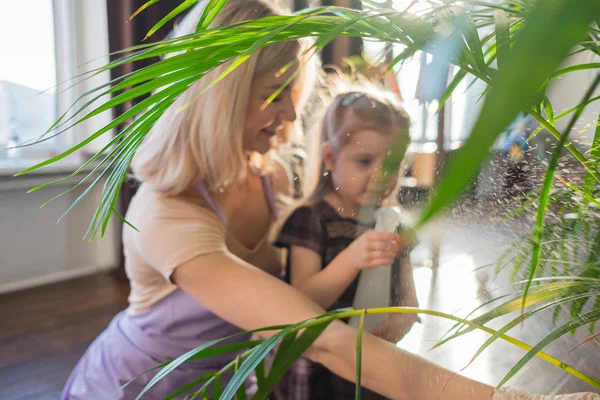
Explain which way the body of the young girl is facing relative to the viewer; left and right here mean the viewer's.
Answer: facing the viewer and to the right of the viewer
